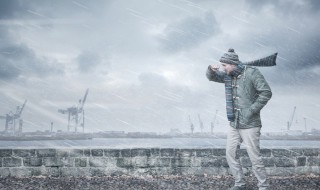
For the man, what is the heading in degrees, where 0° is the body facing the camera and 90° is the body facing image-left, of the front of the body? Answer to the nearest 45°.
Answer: approximately 45°
